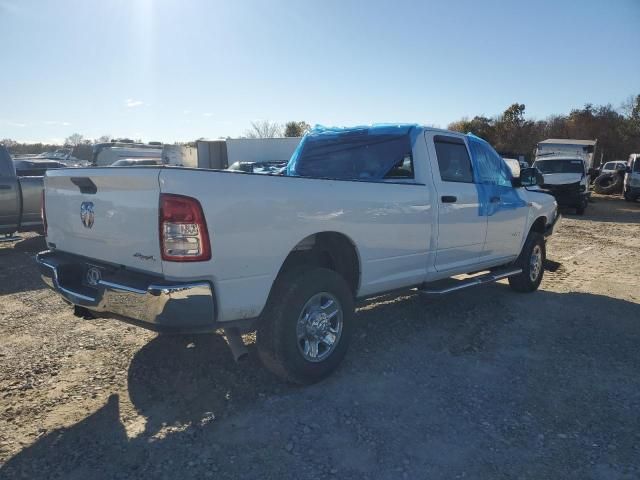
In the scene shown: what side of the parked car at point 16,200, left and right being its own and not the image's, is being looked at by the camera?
left

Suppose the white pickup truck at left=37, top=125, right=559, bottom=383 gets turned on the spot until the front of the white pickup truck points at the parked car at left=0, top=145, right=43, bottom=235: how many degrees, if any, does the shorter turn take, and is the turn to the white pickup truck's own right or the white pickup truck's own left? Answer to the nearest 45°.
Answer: approximately 90° to the white pickup truck's own left

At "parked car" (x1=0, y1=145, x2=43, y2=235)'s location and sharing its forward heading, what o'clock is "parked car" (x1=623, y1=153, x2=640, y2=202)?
"parked car" (x1=623, y1=153, x2=640, y2=202) is roughly at 6 o'clock from "parked car" (x1=0, y1=145, x2=43, y2=235).

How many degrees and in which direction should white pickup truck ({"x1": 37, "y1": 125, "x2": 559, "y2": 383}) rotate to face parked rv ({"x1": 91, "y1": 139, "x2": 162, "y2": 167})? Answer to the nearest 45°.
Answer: approximately 90° to its left

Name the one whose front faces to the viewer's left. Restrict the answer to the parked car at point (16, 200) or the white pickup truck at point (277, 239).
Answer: the parked car

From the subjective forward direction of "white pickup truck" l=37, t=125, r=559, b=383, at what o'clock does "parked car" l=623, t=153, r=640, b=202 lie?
The parked car is roughly at 12 o'clock from the white pickup truck.

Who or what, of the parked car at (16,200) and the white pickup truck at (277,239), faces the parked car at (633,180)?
the white pickup truck

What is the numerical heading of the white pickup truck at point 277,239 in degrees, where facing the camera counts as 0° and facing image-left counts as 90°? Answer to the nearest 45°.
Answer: approximately 225°

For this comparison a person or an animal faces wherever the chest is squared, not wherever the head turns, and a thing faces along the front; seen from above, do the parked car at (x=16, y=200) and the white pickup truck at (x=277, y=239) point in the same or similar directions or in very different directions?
very different directions
